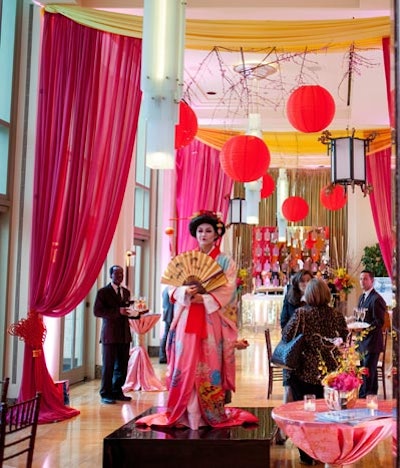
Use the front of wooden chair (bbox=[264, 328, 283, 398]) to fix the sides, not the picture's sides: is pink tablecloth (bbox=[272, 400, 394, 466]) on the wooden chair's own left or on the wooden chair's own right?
on the wooden chair's own right

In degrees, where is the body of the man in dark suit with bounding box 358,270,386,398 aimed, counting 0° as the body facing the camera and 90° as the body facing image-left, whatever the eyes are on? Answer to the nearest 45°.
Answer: approximately 45°

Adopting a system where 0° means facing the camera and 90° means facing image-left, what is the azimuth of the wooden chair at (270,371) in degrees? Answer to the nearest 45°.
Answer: approximately 270°

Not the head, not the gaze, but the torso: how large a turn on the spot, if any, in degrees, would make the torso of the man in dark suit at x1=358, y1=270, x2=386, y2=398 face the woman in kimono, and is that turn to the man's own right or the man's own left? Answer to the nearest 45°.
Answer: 0° — they already face them
